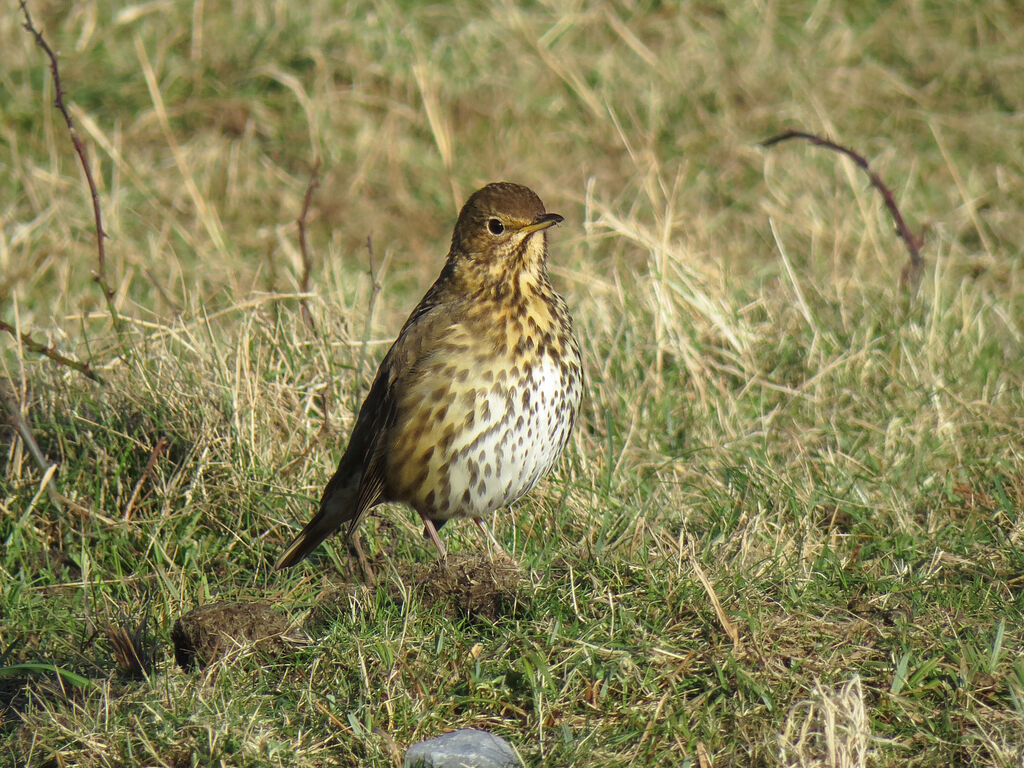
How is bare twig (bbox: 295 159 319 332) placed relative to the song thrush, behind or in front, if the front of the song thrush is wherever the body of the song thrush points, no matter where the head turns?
behind

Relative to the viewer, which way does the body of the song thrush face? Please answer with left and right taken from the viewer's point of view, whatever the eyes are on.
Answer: facing the viewer and to the right of the viewer

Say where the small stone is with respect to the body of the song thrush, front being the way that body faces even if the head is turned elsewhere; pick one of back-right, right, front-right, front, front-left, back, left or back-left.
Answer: front-right

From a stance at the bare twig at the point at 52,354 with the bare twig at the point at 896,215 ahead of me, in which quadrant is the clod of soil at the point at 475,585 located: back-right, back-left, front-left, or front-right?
front-right

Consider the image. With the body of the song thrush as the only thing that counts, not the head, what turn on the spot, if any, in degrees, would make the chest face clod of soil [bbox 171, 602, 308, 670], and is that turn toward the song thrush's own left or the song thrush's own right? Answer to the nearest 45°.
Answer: approximately 90° to the song thrush's own right

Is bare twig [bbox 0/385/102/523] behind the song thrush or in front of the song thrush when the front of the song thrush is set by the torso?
behind

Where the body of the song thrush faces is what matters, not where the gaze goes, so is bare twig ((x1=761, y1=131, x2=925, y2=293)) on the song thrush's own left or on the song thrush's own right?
on the song thrush's own left

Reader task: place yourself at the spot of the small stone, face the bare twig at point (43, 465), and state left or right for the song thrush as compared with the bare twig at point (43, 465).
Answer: right

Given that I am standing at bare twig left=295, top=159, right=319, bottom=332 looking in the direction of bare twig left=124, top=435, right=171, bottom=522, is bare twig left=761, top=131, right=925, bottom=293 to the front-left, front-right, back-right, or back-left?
back-left

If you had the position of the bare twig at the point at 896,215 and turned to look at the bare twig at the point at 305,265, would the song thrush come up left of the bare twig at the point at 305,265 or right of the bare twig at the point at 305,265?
left
